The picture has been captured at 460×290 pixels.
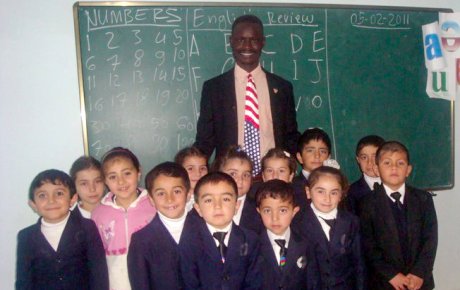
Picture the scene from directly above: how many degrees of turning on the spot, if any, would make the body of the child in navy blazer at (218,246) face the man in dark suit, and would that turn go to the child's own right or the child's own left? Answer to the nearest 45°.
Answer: approximately 180°

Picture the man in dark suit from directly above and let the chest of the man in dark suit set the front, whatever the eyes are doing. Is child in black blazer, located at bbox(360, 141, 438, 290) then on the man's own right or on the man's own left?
on the man's own left

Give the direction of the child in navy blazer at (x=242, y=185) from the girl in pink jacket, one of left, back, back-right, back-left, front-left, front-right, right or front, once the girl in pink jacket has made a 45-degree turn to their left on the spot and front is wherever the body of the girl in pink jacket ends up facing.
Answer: front-left

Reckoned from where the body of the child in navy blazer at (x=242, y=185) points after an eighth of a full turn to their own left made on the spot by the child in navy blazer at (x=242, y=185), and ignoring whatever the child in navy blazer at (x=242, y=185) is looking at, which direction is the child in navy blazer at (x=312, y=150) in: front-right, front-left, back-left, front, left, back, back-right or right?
left

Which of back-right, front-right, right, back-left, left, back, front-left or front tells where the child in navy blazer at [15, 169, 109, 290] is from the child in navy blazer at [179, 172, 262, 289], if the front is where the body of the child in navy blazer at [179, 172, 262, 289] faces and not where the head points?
right
